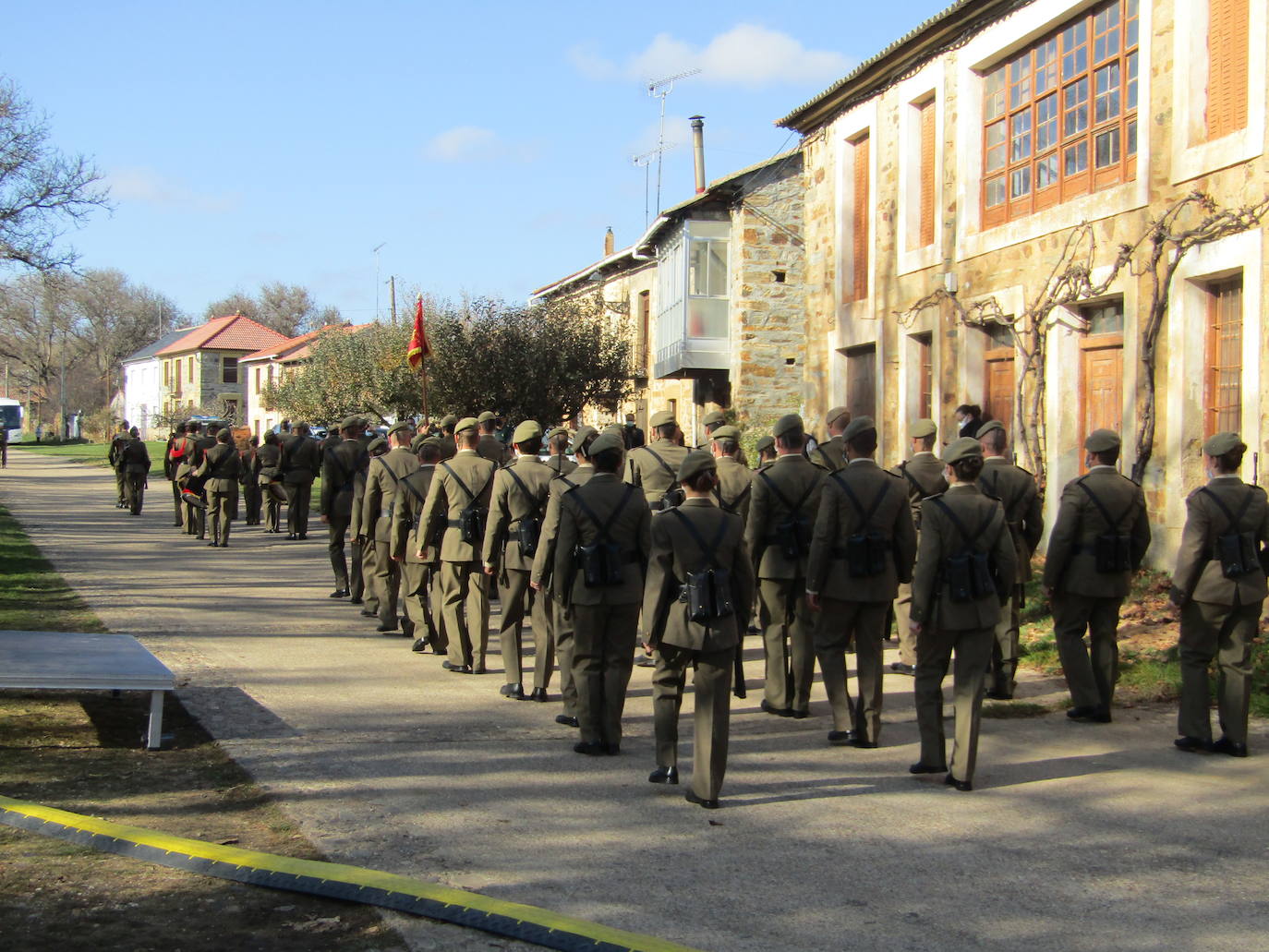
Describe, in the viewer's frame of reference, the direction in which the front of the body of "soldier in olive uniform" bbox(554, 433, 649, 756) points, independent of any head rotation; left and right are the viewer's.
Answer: facing away from the viewer

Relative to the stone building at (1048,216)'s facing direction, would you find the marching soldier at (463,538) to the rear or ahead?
ahead

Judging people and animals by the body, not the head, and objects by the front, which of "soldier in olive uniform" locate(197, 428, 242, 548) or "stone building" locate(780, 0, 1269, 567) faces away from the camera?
the soldier in olive uniform

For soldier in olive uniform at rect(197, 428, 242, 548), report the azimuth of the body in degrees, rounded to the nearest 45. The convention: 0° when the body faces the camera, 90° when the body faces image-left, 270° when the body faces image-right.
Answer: approximately 180°

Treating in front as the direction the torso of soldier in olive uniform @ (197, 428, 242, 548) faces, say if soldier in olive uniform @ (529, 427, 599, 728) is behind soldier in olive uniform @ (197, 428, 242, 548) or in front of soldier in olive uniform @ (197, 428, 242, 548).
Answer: behind

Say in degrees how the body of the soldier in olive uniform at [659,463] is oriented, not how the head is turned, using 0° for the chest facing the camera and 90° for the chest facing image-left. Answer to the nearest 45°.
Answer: approximately 180°

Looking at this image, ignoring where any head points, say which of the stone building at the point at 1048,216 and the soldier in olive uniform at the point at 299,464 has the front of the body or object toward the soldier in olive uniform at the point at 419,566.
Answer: the stone building

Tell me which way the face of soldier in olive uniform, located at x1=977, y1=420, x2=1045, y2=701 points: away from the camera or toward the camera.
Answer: away from the camera

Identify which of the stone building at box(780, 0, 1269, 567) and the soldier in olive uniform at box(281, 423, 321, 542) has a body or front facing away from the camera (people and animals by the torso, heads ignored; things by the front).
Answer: the soldier in olive uniform

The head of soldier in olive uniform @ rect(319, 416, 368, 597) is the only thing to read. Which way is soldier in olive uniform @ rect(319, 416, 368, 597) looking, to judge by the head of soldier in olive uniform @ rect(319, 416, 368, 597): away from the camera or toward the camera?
away from the camera

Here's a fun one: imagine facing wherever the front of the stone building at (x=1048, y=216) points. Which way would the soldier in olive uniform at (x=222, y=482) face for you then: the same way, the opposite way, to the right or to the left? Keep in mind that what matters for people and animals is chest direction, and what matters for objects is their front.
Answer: to the right

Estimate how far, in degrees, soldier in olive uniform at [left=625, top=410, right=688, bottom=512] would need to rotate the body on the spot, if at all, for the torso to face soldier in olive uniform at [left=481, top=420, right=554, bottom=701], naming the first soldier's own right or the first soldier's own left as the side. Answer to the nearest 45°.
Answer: approximately 135° to the first soldier's own left

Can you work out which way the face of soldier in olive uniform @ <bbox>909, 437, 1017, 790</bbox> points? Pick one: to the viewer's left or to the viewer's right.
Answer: to the viewer's left
